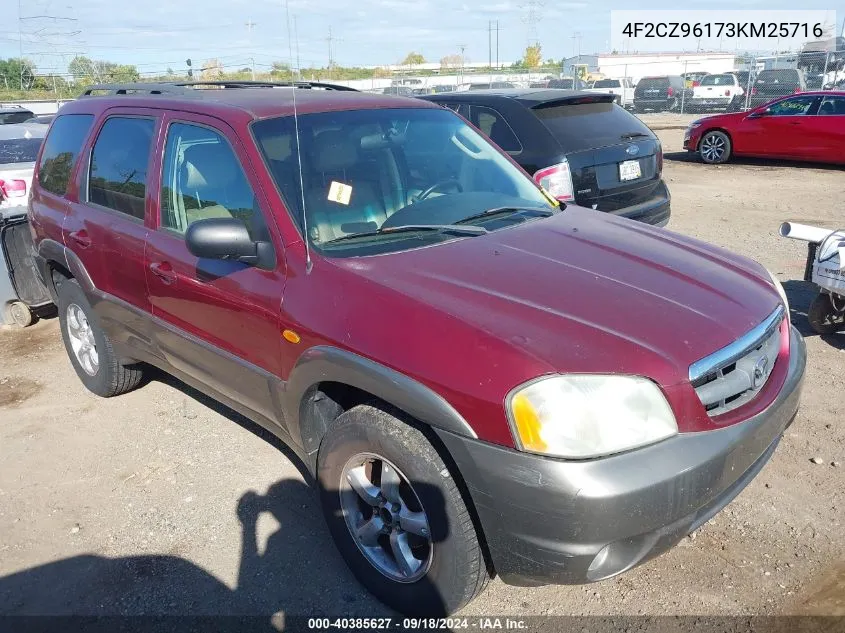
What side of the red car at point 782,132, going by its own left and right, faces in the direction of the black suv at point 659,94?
right

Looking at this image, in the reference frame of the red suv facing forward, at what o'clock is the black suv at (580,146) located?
The black suv is roughly at 8 o'clock from the red suv.

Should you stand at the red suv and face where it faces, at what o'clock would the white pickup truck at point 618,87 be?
The white pickup truck is roughly at 8 o'clock from the red suv.

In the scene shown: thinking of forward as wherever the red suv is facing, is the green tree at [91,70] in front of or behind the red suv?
behind

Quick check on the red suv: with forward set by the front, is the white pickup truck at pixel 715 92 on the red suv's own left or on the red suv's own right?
on the red suv's own left

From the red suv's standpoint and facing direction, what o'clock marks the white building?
The white building is roughly at 8 o'clock from the red suv.

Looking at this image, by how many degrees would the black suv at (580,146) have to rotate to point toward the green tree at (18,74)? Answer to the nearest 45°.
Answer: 0° — it already faces it

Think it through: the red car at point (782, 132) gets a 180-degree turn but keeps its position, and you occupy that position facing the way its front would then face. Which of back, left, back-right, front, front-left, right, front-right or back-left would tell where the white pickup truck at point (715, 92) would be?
left

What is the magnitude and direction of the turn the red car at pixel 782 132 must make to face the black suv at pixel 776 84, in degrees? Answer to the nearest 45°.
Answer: approximately 90° to its right

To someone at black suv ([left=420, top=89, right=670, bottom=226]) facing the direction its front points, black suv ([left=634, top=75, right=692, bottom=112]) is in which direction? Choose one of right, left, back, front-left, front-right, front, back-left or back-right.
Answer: front-right

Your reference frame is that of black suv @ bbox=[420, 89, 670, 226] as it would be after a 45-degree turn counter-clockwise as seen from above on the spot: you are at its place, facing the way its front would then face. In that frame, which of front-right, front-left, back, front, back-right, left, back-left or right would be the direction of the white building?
right

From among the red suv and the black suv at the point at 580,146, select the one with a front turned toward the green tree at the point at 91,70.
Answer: the black suv

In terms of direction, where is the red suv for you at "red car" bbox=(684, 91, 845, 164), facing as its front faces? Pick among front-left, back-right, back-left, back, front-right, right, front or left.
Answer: left

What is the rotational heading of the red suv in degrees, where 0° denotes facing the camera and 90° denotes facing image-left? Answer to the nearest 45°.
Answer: approximately 315°

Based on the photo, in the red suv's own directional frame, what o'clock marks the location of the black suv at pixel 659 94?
The black suv is roughly at 8 o'clock from the red suv.

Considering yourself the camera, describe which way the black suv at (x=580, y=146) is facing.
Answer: facing away from the viewer and to the left of the viewer

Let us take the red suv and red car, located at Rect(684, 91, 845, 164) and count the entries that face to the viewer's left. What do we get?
1

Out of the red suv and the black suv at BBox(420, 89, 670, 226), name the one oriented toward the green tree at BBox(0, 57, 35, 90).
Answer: the black suv

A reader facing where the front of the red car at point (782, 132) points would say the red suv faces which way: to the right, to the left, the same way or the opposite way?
the opposite way

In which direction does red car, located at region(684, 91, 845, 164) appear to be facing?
to the viewer's left

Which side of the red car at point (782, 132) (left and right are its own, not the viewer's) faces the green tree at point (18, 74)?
front

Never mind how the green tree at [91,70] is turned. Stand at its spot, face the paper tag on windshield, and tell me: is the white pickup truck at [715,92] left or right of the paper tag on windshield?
left
